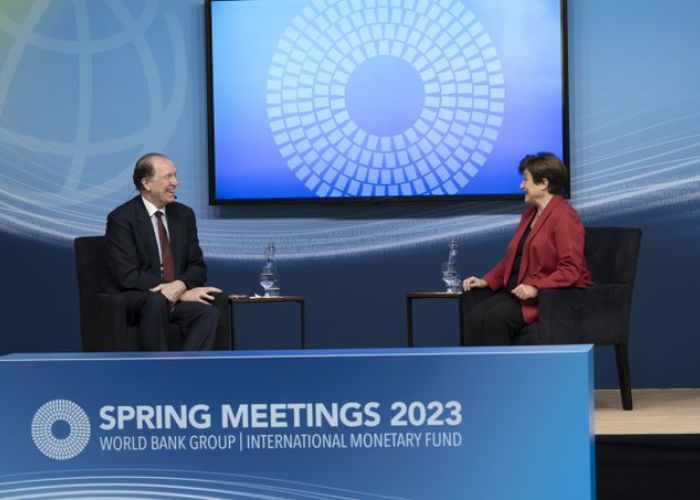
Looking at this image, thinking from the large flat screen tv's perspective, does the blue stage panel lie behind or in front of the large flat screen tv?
in front

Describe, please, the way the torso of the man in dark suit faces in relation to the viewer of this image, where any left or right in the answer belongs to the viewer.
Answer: facing the viewer and to the right of the viewer

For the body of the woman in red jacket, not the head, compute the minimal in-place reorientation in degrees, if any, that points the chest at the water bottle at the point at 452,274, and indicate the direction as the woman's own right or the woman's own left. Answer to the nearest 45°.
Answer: approximately 90° to the woman's own right

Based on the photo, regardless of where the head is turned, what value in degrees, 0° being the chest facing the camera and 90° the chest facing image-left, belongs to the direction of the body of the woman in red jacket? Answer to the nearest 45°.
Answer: approximately 45°

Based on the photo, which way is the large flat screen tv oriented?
toward the camera

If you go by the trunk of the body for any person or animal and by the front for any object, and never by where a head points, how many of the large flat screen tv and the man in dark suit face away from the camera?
0

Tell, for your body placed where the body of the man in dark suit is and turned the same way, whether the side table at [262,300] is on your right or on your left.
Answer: on your left

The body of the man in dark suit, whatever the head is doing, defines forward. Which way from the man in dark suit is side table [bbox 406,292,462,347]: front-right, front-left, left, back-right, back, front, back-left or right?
front-left

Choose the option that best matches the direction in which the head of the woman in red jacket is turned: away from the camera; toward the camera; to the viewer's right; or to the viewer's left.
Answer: to the viewer's left

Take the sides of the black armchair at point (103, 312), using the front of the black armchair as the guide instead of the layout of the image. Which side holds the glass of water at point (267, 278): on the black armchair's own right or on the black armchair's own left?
on the black armchair's own left

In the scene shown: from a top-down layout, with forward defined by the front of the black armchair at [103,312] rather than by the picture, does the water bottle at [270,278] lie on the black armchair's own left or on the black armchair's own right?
on the black armchair's own left
